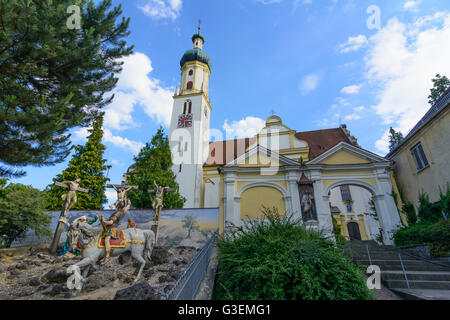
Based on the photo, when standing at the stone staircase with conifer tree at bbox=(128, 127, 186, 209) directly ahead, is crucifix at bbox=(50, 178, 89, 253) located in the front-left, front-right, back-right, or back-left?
front-left

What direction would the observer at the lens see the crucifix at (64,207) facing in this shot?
facing the viewer and to the right of the viewer

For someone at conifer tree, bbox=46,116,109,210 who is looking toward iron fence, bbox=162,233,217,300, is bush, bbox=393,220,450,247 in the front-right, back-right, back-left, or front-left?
front-left

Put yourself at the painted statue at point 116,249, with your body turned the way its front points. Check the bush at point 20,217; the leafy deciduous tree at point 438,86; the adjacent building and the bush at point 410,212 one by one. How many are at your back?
3

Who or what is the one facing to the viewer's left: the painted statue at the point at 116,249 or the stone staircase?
the painted statue

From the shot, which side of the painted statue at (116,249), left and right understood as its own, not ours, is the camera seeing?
left

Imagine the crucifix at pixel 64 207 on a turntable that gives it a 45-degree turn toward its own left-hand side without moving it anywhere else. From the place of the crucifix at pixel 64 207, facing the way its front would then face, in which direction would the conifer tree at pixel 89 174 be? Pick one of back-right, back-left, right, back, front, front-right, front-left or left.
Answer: left

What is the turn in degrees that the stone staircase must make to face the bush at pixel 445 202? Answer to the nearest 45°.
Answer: approximately 135° to its left

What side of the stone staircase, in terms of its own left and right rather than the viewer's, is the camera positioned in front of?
front

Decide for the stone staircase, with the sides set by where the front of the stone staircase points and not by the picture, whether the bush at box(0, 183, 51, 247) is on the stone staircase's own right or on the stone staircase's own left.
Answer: on the stone staircase's own right

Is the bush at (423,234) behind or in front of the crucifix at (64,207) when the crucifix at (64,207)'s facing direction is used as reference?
in front

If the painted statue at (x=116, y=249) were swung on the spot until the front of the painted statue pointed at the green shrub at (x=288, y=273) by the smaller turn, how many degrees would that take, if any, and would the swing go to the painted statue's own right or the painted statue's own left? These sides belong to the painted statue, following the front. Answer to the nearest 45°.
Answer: approximately 135° to the painted statue's own left

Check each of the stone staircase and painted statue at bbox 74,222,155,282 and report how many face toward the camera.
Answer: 1

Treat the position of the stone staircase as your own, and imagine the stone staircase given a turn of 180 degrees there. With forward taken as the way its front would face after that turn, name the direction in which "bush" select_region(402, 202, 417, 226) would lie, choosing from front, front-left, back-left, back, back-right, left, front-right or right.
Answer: front

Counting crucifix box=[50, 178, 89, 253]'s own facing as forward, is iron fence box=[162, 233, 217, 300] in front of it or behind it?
in front

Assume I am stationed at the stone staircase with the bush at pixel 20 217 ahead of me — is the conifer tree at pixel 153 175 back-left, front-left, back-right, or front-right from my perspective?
front-right
